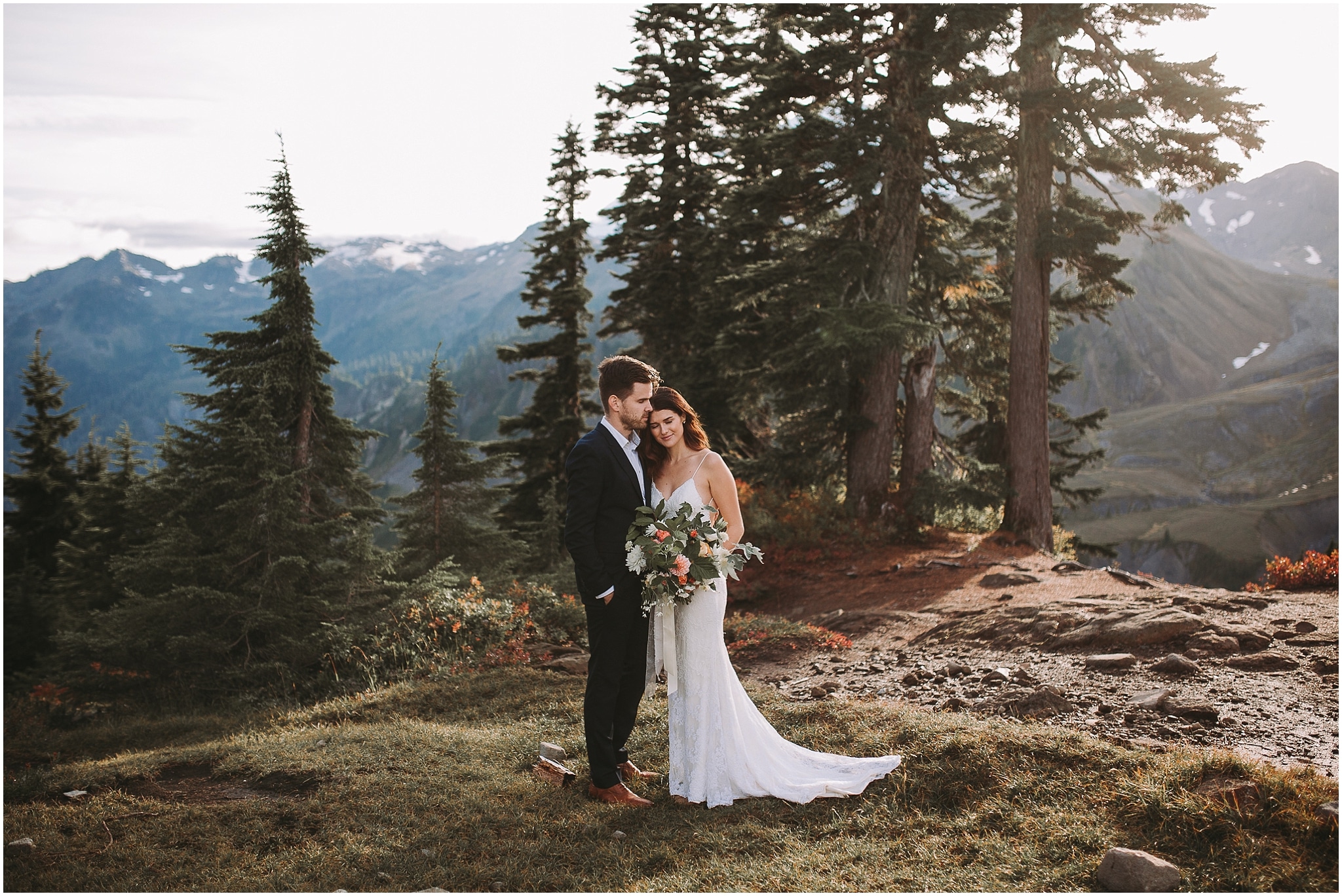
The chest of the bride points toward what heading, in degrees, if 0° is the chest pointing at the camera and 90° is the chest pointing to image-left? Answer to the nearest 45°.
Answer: approximately 45°

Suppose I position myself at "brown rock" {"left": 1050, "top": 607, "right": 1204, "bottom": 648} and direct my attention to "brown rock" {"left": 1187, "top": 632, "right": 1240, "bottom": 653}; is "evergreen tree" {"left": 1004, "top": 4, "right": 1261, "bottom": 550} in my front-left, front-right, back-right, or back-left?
back-left

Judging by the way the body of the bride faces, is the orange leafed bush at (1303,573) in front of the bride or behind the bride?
behind

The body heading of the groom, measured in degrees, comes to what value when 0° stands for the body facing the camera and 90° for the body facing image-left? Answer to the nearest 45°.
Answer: approximately 270°

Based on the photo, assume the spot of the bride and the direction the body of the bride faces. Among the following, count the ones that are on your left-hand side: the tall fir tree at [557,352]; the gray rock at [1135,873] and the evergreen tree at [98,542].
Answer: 1

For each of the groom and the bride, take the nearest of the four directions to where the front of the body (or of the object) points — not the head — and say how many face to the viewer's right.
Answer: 1

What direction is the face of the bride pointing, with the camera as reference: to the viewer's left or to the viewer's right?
to the viewer's left

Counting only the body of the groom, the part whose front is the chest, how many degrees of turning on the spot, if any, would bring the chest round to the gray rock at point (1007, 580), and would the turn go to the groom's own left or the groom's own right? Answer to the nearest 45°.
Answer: approximately 45° to the groom's own left

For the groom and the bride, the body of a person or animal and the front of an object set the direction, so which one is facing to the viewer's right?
the groom
